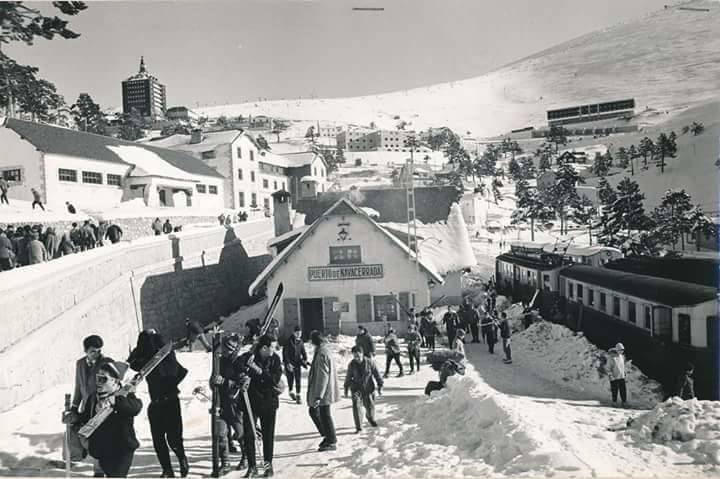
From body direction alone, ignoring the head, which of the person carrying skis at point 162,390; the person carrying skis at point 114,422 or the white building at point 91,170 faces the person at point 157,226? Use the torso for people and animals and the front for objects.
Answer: the person carrying skis at point 162,390

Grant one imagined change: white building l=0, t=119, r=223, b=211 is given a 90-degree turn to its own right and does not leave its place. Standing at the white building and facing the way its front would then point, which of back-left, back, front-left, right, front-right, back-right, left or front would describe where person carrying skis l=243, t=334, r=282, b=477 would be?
front-left

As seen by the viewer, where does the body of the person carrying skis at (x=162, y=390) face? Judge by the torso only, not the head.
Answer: away from the camera

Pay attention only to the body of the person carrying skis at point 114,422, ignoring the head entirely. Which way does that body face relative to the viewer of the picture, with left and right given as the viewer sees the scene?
facing the viewer and to the left of the viewer

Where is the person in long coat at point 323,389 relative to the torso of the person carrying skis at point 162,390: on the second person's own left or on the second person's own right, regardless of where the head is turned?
on the second person's own right

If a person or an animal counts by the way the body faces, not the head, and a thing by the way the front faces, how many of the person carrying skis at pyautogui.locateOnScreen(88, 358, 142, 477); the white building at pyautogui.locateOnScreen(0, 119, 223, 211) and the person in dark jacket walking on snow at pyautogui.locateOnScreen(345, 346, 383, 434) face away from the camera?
0

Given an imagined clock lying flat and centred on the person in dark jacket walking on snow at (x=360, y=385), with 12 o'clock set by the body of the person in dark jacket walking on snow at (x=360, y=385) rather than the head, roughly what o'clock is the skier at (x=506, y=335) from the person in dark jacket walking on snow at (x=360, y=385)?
the skier at (x=506, y=335) is roughly at 7 o'clock from the person in dark jacket walking on snow at (x=360, y=385).

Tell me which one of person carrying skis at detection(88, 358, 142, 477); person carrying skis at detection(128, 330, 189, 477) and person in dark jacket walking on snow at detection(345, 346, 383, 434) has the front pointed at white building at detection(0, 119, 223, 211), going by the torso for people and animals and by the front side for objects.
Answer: person carrying skis at detection(128, 330, 189, 477)

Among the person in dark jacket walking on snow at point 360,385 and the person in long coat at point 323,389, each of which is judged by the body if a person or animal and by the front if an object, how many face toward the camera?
1

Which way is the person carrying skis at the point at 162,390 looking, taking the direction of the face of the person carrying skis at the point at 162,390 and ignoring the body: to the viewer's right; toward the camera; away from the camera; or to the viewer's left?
away from the camera

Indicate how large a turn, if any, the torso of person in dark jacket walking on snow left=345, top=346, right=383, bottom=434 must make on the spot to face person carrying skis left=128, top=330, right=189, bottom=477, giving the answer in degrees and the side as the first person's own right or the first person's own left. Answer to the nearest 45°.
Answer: approximately 45° to the first person's own right

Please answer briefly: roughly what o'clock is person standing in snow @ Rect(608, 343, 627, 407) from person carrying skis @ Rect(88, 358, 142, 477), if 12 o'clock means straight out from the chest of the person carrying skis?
The person standing in snow is roughly at 7 o'clock from the person carrying skis.

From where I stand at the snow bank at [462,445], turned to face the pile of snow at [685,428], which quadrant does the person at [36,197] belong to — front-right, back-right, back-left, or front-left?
back-left
